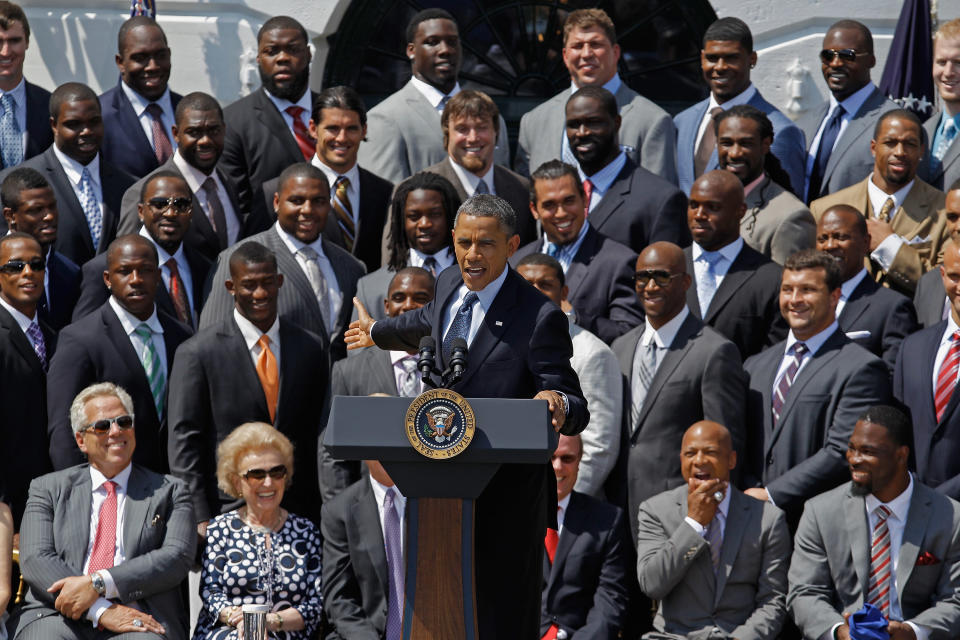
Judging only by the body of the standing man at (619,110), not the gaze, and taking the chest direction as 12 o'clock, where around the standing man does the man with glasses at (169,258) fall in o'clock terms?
The man with glasses is roughly at 2 o'clock from the standing man.

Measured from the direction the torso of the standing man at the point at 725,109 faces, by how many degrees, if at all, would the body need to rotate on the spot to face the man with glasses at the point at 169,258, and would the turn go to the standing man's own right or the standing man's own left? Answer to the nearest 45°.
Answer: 0° — they already face them

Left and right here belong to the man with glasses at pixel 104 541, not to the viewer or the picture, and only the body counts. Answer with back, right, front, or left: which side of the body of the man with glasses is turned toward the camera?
front

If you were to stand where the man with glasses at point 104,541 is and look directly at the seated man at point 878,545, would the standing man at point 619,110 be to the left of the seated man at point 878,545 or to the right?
left

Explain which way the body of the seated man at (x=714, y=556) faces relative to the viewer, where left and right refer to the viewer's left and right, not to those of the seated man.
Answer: facing the viewer

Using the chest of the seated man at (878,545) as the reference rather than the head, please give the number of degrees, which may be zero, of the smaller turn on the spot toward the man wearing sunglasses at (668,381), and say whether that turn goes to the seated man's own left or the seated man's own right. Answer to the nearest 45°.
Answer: approximately 90° to the seated man's own right

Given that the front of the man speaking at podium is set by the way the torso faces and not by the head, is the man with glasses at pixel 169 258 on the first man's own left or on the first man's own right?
on the first man's own right

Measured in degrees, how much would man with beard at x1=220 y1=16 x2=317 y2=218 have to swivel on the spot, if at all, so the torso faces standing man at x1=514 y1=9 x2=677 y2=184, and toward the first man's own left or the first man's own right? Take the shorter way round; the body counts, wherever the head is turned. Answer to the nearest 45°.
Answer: approximately 45° to the first man's own left

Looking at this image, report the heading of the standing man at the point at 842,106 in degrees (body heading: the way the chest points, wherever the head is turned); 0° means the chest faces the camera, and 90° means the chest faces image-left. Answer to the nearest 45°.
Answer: approximately 45°

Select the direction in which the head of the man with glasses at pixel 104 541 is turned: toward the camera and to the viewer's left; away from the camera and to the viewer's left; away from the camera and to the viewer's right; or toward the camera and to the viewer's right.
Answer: toward the camera and to the viewer's right

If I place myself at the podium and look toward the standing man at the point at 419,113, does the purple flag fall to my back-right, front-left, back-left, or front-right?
front-right
